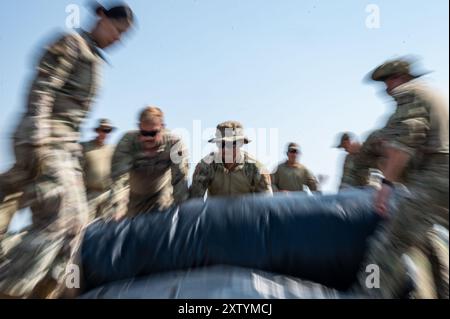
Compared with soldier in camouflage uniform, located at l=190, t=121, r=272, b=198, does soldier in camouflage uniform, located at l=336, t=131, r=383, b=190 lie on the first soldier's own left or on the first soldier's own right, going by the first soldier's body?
on the first soldier's own left

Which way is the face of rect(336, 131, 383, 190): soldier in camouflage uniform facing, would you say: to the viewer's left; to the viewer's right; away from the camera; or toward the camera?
to the viewer's left

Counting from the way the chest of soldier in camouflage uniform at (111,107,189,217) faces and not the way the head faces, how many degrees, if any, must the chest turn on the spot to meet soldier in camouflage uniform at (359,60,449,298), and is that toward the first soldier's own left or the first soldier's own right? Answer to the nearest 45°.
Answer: approximately 45° to the first soldier's own left

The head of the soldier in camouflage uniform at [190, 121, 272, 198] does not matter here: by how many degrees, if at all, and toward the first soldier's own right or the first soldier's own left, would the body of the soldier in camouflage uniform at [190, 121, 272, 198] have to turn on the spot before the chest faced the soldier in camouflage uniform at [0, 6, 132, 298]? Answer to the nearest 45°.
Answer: approximately 45° to the first soldier's own right

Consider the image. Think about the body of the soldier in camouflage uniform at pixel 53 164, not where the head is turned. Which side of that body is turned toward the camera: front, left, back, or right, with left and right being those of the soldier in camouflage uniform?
right

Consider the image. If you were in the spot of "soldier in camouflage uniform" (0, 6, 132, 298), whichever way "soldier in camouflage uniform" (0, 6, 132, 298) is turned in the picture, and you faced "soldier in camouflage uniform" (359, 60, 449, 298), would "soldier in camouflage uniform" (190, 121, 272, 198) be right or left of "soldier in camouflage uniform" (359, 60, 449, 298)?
left
